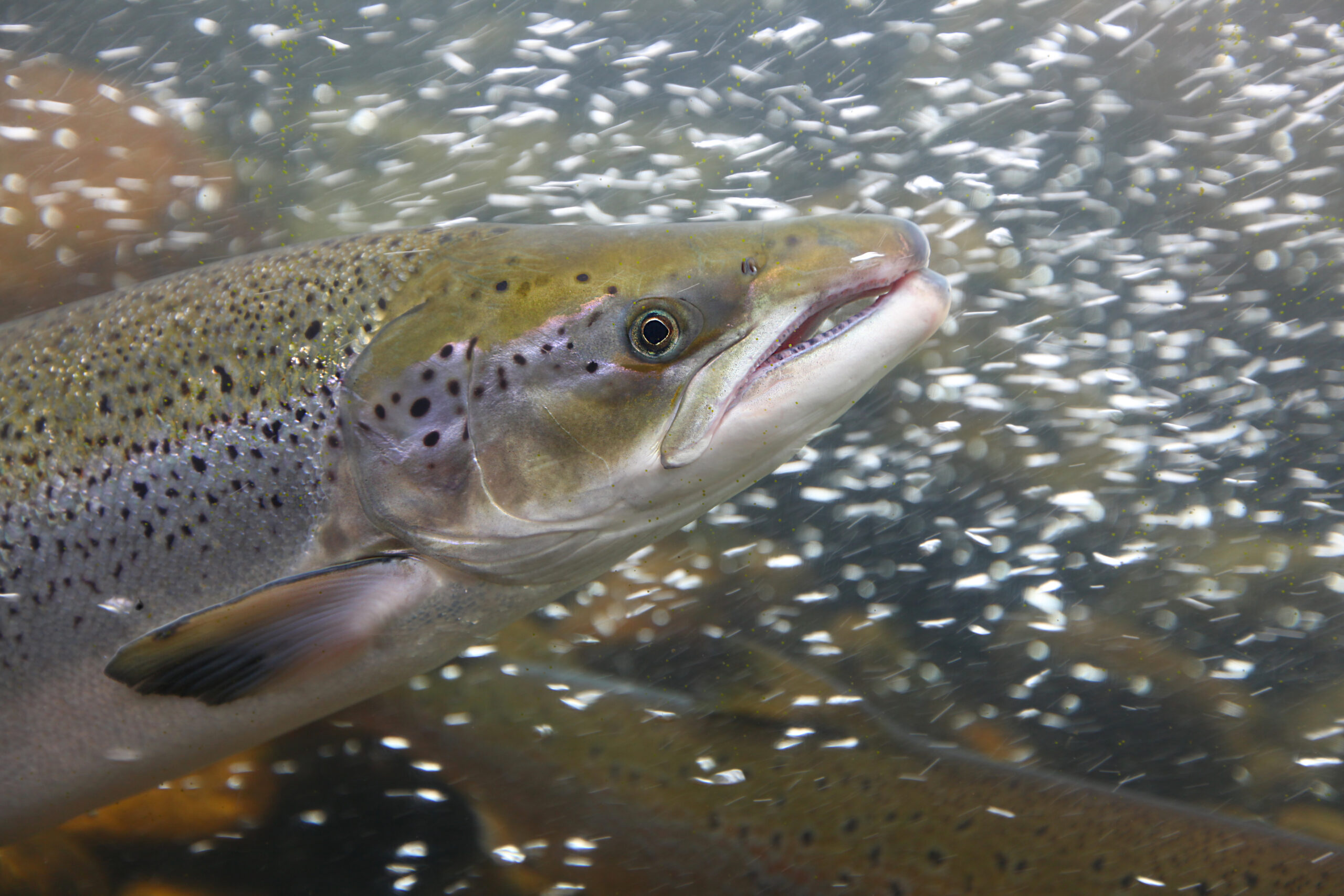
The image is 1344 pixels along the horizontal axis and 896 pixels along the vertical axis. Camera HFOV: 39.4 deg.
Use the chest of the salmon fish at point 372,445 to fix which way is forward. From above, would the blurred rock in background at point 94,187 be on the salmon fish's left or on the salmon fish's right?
on the salmon fish's left

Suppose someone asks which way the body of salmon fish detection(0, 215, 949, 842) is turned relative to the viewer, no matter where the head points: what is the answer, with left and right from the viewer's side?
facing to the right of the viewer
